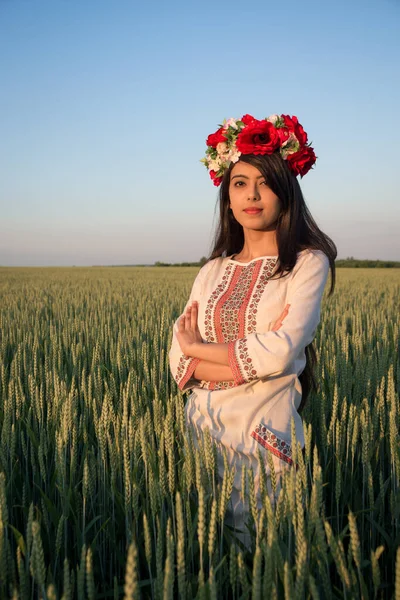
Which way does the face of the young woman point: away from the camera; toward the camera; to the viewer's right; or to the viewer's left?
toward the camera

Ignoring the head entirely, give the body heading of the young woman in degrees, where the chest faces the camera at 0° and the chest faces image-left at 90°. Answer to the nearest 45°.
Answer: approximately 45°
